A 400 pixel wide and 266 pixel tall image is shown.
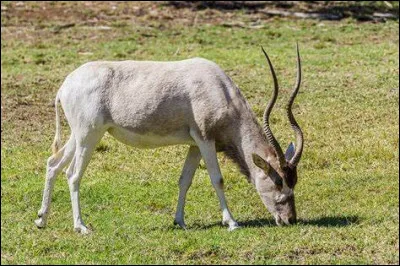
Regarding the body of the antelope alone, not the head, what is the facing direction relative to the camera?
to the viewer's right
